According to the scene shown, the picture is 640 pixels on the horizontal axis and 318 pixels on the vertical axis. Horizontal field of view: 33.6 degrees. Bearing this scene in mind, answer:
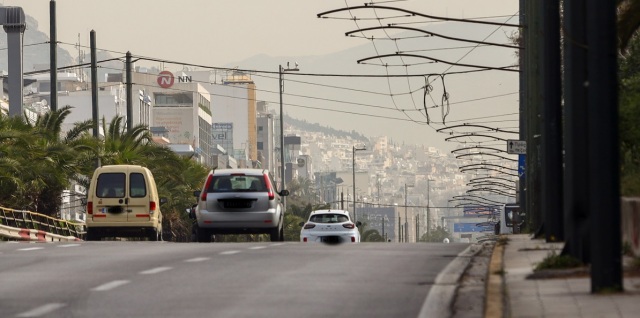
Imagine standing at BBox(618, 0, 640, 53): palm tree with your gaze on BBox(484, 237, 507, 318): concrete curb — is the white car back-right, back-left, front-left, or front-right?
back-right

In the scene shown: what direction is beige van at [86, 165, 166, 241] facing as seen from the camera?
away from the camera

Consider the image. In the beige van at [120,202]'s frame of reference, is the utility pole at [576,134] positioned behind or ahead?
behind

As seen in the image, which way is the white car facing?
away from the camera

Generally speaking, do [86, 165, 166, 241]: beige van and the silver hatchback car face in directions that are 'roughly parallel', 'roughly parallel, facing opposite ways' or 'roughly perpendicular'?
roughly parallel

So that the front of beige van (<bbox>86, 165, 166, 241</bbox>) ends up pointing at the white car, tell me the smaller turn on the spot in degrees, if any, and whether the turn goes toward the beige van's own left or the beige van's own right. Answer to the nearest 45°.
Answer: approximately 45° to the beige van's own right

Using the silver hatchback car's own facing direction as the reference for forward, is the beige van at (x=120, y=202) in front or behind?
in front

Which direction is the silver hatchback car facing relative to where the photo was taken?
away from the camera

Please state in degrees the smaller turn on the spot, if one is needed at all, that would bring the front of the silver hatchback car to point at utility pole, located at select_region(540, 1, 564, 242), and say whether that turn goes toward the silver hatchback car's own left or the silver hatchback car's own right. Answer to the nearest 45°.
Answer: approximately 135° to the silver hatchback car's own right

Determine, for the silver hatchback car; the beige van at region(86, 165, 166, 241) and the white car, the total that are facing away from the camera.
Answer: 3

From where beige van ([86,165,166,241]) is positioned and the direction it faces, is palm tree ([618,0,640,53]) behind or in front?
behind
